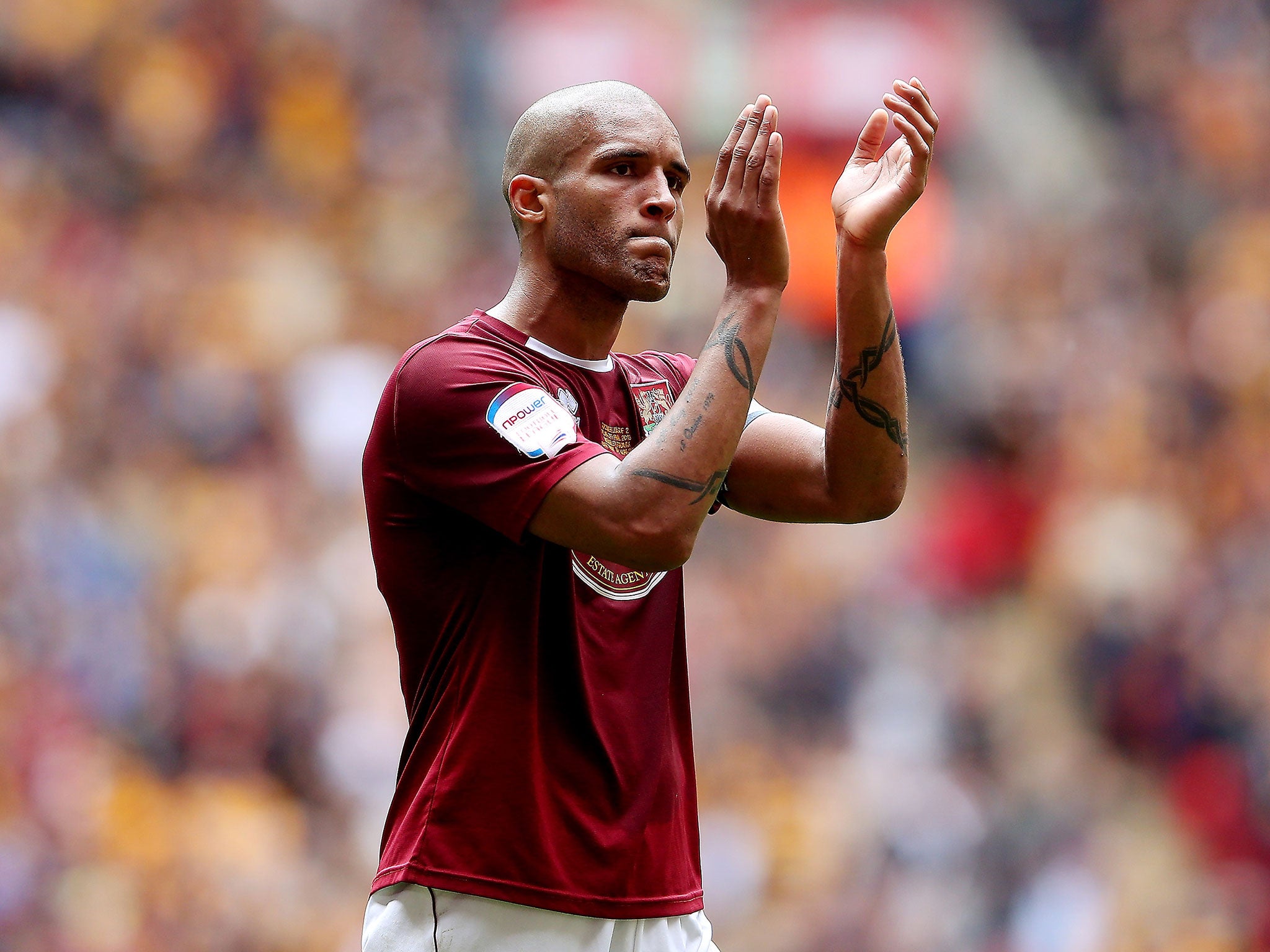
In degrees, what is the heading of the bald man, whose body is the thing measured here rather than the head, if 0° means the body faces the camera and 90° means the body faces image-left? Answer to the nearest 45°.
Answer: approximately 315°
